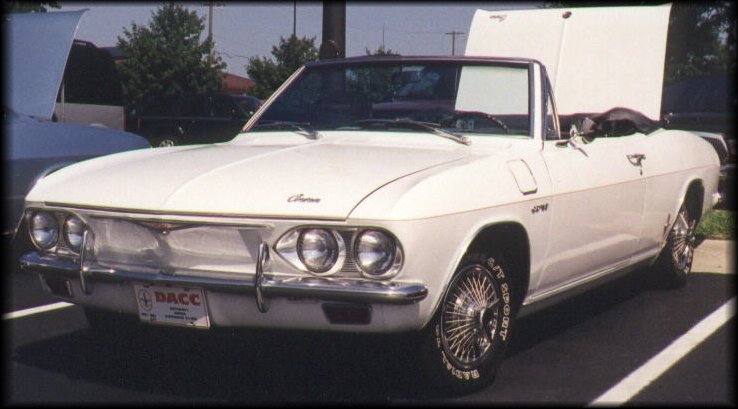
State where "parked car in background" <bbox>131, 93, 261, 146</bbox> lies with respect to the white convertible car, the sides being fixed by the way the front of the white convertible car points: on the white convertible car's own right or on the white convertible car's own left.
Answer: on the white convertible car's own right

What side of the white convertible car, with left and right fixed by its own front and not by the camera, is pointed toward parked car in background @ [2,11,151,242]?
right

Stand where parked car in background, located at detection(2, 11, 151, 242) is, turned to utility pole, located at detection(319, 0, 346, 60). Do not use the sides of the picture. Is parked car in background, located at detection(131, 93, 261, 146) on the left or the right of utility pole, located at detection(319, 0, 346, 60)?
left

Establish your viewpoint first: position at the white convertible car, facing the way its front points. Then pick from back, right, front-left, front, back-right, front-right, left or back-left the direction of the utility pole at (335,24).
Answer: back-right

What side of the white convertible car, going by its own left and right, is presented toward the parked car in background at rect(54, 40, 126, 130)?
right

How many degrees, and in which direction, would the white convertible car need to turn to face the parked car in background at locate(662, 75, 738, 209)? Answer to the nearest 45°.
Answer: approximately 180°

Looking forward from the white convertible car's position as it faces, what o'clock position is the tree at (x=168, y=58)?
The tree is roughly at 4 o'clock from the white convertible car.

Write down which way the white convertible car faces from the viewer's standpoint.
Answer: facing the viewer and to the left of the viewer
